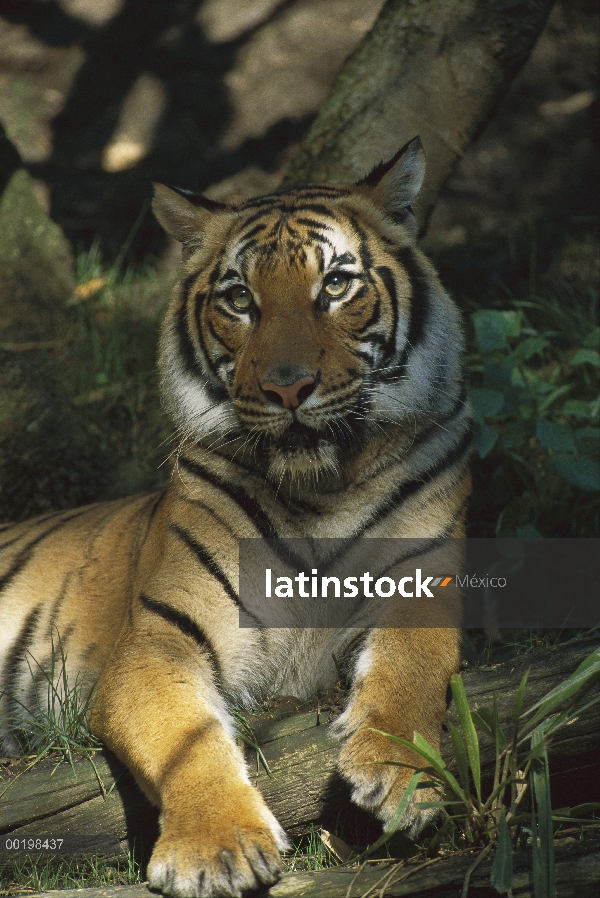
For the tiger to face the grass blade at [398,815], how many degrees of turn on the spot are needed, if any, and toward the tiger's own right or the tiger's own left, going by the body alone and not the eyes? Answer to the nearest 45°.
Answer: approximately 45° to the tiger's own right

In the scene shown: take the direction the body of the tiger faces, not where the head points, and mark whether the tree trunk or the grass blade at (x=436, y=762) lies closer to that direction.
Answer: the grass blade

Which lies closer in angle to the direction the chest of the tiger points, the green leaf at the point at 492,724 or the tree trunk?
the green leaf

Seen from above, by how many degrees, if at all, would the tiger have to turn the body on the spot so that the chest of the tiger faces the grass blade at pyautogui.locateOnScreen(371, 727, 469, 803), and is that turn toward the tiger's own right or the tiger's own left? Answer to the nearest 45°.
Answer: approximately 45° to the tiger's own right

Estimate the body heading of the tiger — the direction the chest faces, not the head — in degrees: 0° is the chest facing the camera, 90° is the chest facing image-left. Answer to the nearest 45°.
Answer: approximately 315°

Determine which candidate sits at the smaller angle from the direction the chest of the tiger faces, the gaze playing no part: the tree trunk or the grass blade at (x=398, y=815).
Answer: the grass blade

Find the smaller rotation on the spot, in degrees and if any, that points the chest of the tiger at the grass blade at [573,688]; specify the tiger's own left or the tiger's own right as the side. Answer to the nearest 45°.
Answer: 0° — it already faces it
